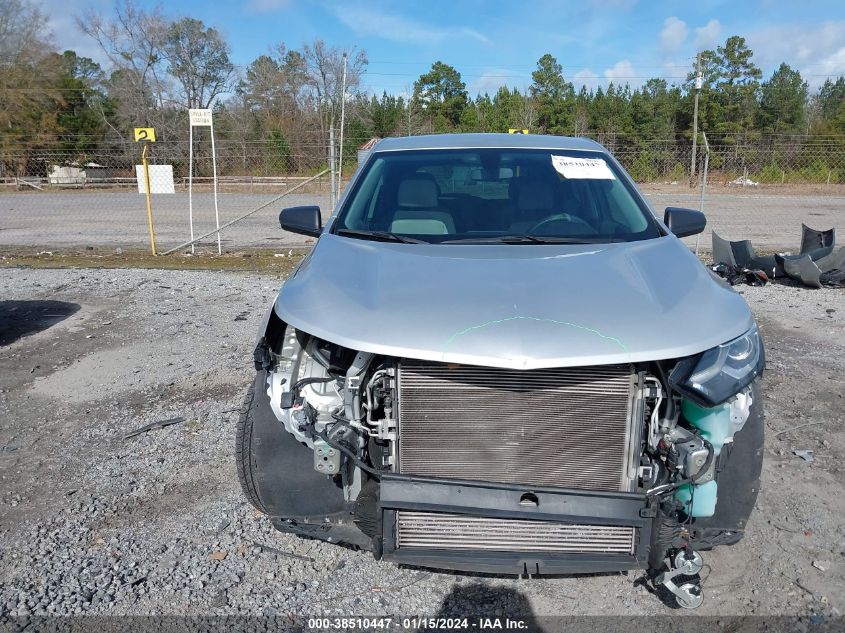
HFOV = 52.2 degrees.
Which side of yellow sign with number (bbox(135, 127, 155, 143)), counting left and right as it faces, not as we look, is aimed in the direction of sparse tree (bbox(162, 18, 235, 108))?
back

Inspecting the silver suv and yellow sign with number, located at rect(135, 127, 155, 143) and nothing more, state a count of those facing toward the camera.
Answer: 2

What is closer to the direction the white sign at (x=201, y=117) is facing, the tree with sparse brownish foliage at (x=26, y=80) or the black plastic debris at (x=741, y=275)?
the black plastic debris

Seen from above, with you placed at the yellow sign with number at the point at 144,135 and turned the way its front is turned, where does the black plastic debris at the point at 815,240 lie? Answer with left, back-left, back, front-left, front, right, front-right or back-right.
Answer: front-left

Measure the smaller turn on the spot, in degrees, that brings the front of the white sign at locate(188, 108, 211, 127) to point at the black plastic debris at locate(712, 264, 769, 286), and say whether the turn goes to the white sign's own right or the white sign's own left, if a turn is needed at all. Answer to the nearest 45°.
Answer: approximately 45° to the white sign's own left

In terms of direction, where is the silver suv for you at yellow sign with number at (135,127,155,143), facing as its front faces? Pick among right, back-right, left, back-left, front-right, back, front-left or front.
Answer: front

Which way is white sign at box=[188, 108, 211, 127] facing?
toward the camera

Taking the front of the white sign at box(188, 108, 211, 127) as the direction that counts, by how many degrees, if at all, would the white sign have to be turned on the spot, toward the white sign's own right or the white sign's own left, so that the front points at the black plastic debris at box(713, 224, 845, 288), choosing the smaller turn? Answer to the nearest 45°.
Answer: approximately 45° to the white sign's own left

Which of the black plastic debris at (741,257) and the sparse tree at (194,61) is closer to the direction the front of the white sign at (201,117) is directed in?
the black plastic debris

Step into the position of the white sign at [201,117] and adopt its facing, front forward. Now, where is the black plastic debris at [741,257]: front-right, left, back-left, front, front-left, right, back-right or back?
front-left

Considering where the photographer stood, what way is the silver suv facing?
facing the viewer
